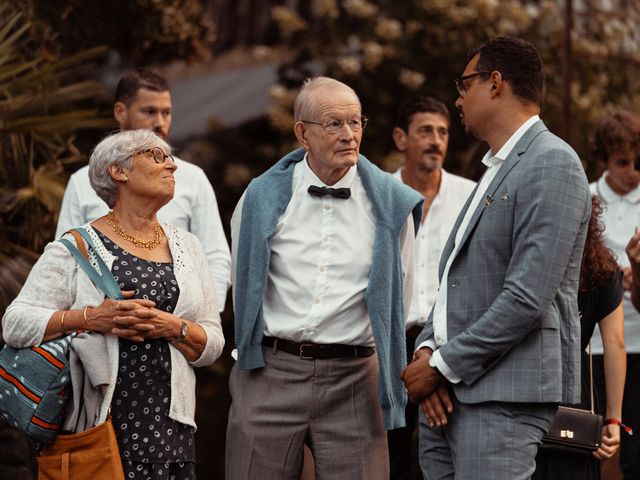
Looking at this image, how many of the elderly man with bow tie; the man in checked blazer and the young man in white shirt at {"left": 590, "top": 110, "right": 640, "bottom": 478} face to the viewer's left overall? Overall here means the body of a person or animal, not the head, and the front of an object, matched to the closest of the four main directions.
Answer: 1

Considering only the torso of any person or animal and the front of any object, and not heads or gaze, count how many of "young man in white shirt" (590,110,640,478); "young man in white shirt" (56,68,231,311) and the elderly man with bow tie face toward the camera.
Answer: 3

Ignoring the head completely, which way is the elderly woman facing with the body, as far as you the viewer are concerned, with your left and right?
facing the viewer and to the right of the viewer

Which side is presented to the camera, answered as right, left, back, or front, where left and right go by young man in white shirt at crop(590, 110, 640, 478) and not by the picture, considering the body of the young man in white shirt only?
front

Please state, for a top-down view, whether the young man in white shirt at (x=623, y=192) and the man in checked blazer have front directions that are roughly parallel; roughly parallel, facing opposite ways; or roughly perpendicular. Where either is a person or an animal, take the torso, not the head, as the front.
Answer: roughly perpendicular

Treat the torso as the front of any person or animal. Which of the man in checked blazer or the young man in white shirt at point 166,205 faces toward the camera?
the young man in white shirt

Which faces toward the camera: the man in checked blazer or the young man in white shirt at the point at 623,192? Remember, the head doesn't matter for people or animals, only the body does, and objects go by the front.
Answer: the young man in white shirt

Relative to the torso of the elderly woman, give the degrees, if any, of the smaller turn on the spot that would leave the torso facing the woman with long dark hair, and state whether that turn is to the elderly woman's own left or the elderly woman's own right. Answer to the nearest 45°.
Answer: approximately 45° to the elderly woman's own left

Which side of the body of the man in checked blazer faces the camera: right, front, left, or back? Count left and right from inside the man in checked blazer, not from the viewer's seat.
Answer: left

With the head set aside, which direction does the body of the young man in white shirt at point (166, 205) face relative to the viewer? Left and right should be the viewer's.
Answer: facing the viewer

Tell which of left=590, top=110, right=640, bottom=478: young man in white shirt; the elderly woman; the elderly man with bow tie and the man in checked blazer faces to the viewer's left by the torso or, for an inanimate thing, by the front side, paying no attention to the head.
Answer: the man in checked blazer

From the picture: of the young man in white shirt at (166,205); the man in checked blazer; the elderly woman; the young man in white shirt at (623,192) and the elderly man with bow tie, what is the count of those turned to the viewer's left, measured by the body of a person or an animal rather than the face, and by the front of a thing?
1

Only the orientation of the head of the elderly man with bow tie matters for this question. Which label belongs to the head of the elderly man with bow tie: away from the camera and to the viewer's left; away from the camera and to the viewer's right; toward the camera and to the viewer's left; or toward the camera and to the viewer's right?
toward the camera and to the viewer's right

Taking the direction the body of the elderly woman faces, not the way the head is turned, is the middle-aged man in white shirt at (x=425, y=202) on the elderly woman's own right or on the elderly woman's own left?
on the elderly woman's own left

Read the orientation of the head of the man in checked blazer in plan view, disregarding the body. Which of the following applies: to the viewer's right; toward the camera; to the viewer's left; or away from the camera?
to the viewer's left

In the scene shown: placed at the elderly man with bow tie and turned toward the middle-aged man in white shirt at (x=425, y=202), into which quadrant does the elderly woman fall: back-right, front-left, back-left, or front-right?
back-left
